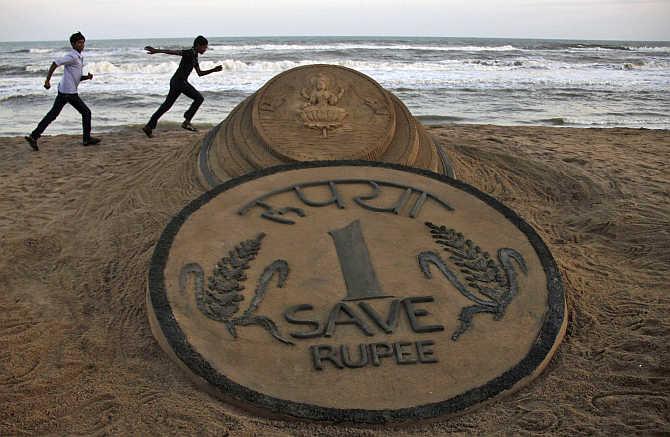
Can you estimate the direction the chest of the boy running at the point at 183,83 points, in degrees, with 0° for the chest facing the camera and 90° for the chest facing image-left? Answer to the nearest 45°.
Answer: approximately 270°

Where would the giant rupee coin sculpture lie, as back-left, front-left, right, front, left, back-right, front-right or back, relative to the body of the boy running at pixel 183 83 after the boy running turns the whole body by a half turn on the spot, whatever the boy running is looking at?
left

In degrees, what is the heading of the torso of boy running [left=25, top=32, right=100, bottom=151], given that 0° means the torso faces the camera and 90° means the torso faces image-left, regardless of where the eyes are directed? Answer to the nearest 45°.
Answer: approximately 270°

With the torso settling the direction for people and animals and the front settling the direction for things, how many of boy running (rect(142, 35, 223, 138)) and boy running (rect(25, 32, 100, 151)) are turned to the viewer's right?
2

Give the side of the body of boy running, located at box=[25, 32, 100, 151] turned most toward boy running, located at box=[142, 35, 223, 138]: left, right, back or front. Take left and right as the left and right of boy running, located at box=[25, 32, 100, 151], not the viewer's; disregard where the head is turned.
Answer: front
